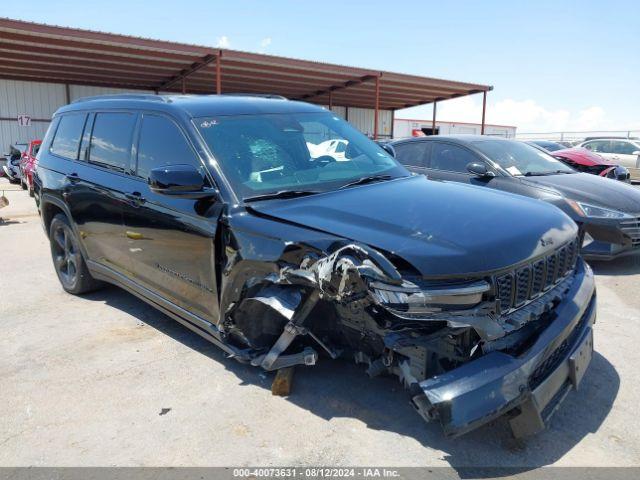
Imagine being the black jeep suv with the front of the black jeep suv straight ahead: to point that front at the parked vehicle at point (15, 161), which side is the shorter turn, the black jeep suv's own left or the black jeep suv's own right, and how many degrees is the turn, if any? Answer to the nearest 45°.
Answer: approximately 180°

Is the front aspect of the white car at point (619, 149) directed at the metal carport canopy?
no

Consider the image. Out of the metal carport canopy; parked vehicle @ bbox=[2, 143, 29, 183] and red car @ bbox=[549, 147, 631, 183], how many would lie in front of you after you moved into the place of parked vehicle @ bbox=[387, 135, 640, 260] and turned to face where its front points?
0

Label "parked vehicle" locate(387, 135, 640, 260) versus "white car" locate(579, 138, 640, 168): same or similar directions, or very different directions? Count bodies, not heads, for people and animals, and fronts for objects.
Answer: same or similar directions

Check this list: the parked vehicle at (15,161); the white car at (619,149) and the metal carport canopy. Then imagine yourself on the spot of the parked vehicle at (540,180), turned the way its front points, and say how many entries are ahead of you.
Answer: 0

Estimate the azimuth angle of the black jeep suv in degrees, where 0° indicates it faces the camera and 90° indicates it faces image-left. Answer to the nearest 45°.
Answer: approximately 315°

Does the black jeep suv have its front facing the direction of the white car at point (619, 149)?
no

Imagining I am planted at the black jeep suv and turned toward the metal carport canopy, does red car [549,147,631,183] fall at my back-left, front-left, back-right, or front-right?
front-right

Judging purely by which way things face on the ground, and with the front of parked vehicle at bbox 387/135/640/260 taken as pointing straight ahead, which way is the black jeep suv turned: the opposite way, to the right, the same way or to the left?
the same way

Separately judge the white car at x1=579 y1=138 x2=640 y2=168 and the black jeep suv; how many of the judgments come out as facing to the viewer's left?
0

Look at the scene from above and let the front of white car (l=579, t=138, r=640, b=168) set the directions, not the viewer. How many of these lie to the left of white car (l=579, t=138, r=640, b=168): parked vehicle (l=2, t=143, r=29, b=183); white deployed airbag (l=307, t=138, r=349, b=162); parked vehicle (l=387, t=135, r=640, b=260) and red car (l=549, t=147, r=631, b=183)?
0

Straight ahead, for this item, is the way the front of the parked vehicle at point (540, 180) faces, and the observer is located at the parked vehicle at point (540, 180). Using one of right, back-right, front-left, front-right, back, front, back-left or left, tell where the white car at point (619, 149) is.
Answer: back-left

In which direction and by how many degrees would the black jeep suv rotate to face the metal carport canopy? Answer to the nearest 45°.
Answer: approximately 135° to its left

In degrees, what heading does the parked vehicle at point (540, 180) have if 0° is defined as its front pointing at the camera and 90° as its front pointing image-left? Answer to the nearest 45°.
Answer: approximately 315°
